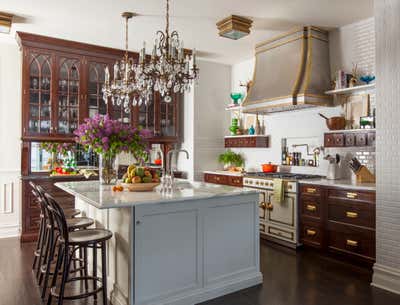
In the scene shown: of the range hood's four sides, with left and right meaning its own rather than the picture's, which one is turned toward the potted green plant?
right

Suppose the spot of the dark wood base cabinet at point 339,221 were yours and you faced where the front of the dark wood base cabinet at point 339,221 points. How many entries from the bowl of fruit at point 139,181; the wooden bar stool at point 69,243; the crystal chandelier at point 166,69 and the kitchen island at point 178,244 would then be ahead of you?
4

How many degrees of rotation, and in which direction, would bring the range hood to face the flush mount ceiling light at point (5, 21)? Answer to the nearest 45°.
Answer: approximately 45° to its right

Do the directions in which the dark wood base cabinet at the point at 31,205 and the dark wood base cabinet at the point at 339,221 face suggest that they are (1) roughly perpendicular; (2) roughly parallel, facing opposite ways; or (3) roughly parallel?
roughly perpendicular

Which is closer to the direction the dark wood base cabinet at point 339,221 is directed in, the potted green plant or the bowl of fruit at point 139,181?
the bowl of fruit

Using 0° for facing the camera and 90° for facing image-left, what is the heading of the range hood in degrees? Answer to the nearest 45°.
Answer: approximately 45°

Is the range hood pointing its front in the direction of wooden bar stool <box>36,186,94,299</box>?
yes

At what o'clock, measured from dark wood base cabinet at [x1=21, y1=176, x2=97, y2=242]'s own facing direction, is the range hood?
The range hood is roughly at 10 o'clock from the dark wood base cabinet.

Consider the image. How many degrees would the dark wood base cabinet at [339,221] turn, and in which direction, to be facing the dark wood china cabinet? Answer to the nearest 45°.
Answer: approximately 45° to its right
